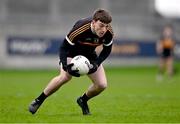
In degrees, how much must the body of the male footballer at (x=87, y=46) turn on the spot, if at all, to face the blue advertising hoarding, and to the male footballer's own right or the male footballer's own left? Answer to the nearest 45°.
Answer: approximately 135° to the male footballer's own left

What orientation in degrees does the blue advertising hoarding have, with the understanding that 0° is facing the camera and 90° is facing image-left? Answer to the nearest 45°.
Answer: approximately 0°

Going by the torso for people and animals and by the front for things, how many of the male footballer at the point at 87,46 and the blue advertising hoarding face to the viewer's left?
0

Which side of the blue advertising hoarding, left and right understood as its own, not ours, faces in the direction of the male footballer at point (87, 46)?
front
